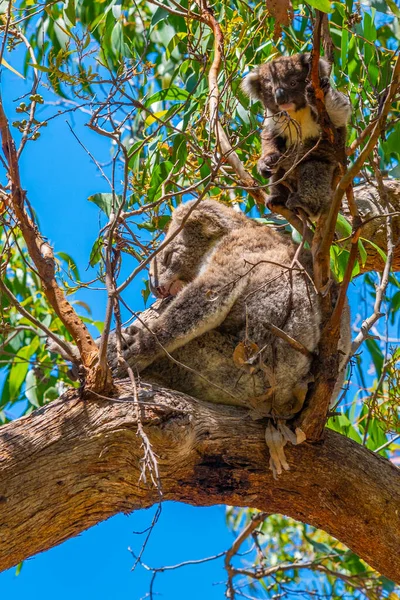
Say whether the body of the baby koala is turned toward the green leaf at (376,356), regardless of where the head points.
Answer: no

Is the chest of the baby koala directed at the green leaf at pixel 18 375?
no

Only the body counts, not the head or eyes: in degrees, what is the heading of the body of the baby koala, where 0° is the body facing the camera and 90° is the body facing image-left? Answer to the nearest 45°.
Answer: approximately 45°

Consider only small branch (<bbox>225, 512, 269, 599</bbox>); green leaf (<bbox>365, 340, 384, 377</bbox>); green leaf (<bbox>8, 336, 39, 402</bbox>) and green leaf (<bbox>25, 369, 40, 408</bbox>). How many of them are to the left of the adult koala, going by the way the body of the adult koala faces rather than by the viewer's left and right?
0

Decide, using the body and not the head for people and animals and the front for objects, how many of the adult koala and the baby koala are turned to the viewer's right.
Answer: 0

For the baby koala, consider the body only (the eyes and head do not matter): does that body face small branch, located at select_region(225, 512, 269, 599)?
no

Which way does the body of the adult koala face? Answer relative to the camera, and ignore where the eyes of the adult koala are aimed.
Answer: to the viewer's left
